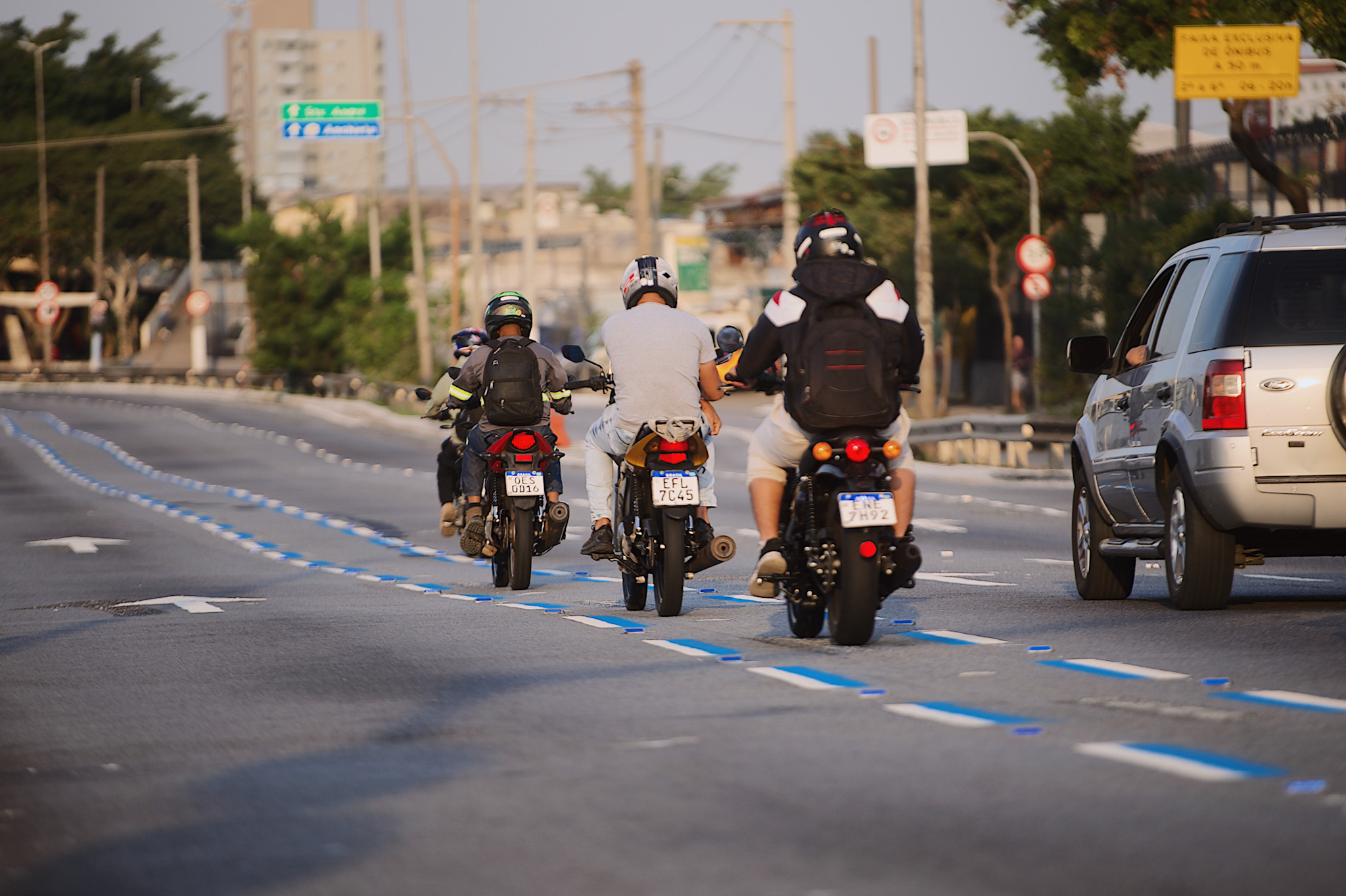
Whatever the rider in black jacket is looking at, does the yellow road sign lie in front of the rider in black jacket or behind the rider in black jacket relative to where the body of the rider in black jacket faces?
in front

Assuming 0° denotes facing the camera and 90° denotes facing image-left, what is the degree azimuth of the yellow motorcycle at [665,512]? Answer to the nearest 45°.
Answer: approximately 180°

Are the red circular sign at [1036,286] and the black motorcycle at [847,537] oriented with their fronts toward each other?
yes

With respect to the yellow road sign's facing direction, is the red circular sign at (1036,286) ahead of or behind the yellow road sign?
behind

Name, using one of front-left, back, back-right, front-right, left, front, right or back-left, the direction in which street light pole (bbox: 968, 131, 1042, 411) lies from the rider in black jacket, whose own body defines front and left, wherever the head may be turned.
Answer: front

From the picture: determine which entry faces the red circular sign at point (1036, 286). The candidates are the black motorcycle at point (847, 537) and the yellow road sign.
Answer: the black motorcycle

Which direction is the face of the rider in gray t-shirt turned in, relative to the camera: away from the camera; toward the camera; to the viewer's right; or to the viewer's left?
away from the camera

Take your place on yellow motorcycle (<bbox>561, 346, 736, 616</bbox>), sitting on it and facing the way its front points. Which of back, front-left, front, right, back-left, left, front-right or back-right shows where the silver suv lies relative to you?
right

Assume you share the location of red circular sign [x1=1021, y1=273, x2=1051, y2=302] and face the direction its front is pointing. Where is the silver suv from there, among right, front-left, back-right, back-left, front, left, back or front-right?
front

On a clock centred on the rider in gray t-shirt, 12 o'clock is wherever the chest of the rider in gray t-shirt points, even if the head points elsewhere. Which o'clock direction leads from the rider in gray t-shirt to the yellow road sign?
The yellow road sign is roughly at 1 o'clock from the rider in gray t-shirt.

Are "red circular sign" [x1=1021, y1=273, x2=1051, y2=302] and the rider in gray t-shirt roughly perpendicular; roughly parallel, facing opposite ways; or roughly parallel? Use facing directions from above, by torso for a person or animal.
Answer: roughly parallel, facing opposite ways

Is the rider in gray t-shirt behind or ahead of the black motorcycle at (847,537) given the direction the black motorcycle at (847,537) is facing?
ahead

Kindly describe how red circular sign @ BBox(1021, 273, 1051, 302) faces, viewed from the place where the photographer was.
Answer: facing the viewer

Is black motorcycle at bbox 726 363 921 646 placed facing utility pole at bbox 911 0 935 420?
yes

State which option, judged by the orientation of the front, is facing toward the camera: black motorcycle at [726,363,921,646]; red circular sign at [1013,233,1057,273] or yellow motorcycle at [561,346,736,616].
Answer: the red circular sign

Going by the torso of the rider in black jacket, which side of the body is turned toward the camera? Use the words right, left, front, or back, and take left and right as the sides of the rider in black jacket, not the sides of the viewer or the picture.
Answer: back

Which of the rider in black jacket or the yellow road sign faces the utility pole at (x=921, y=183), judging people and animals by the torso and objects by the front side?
the rider in black jacket

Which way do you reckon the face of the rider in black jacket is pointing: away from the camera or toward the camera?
away from the camera

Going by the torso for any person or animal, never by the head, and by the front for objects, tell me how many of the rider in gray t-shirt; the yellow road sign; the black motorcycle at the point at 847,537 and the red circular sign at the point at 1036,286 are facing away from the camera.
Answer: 2

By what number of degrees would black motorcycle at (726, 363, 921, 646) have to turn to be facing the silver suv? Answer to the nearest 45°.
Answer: approximately 45° to its right
